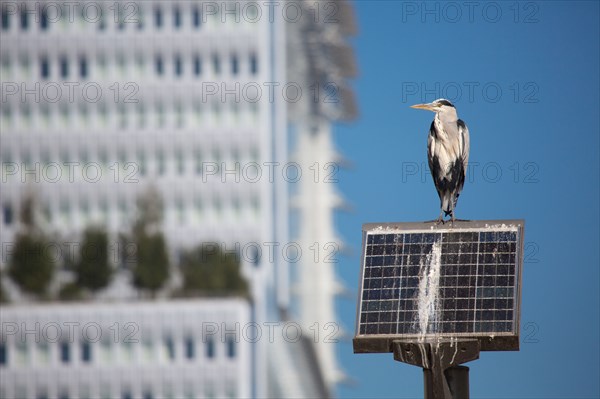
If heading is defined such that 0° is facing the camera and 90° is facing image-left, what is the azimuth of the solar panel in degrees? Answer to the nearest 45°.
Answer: approximately 0°

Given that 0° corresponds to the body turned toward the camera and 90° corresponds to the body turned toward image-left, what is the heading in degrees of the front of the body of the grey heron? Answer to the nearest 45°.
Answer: approximately 45°
